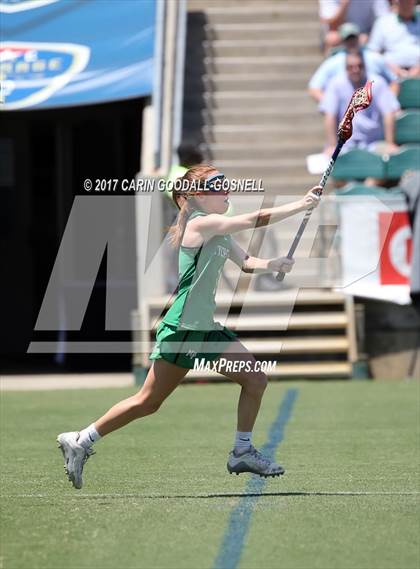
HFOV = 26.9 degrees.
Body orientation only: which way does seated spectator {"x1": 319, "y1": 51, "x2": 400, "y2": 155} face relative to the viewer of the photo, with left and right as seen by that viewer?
facing the viewer

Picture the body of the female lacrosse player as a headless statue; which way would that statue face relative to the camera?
to the viewer's right

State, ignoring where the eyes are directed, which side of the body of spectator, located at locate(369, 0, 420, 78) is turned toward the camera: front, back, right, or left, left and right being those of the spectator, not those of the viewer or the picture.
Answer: front

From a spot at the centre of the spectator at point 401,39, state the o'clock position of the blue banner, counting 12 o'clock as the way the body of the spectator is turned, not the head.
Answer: The blue banner is roughly at 2 o'clock from the spectator.

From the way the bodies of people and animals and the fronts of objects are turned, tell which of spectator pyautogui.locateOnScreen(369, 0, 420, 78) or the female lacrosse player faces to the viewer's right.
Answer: the female lacrosse player

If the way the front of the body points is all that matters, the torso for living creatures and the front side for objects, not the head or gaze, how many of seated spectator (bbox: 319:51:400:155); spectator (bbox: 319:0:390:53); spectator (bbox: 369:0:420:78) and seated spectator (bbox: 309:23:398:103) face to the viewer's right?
0

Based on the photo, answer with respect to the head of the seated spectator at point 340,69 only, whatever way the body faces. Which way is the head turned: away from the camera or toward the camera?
toward the camera

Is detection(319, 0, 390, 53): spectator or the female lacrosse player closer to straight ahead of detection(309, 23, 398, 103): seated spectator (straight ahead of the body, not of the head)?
the female lacrosse player

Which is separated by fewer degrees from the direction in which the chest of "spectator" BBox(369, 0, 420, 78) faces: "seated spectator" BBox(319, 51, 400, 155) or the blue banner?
the seated spectator

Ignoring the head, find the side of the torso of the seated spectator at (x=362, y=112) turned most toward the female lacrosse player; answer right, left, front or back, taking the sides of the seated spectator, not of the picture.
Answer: front

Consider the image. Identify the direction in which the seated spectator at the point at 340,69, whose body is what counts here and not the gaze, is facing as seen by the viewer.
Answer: toward the camera

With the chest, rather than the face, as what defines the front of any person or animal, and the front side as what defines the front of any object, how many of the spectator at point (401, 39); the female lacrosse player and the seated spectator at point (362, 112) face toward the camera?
2

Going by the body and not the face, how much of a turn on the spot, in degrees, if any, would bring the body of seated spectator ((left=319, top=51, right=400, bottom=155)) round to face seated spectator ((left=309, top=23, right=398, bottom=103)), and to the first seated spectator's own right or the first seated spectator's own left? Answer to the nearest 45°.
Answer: approximately 135° to the first seated spectator's own right
